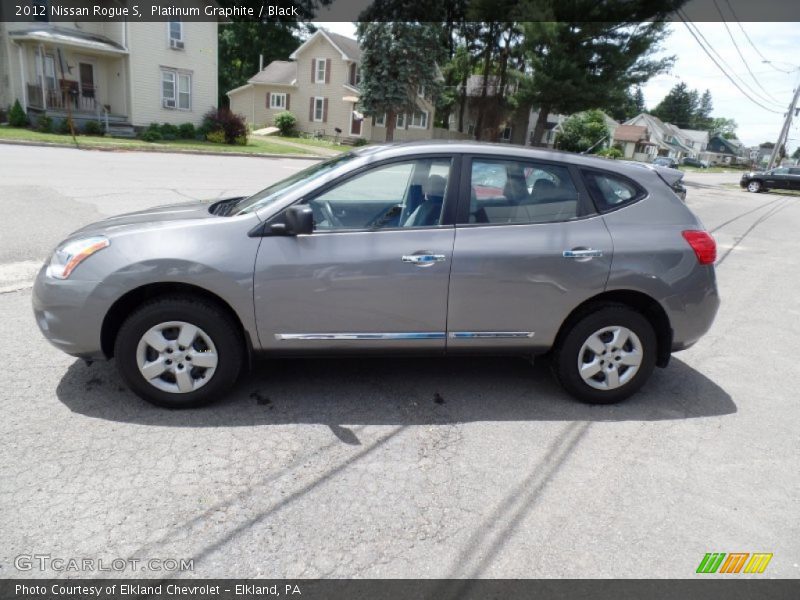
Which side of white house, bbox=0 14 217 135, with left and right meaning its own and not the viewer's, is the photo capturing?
front

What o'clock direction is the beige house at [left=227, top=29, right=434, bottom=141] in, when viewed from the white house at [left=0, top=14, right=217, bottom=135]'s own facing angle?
The beige house is roughly at 8 o'clock from the white house.

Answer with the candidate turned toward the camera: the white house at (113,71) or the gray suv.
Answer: the white house

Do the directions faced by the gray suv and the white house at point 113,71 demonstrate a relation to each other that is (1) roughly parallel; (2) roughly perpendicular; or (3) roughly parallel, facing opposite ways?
roughly perpendicular

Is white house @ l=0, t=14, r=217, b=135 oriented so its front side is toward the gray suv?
yes

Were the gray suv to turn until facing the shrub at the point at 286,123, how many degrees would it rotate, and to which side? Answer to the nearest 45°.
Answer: approximately 90° to its right

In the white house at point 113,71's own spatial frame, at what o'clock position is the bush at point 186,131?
The bush is roughly at 10 o'clock from the white house.

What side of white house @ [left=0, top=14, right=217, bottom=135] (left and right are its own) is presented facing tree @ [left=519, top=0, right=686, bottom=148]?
left

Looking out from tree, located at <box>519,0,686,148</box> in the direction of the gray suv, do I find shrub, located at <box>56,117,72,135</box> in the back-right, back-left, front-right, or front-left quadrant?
front-right

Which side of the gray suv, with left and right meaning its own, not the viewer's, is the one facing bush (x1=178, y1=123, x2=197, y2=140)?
right

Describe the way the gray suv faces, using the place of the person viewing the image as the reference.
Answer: facing to the left of the viewer

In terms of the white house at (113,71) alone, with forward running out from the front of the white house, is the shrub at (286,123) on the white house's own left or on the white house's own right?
on the white house's own left

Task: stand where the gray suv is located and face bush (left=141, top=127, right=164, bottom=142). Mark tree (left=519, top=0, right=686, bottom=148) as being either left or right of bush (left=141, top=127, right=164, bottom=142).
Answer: right

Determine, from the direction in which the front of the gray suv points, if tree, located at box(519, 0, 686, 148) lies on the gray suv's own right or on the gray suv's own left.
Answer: on the gray suv's own right

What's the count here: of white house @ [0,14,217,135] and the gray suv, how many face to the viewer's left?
1

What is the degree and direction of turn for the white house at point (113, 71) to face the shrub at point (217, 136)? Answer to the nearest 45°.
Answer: approximately 45° to its left
